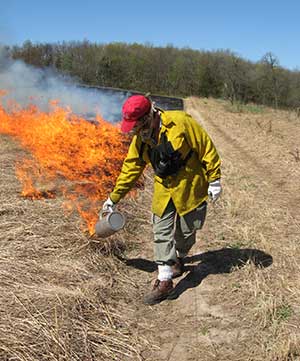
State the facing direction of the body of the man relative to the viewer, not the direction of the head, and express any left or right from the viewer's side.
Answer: facing the viewer and to the left of the viewer
